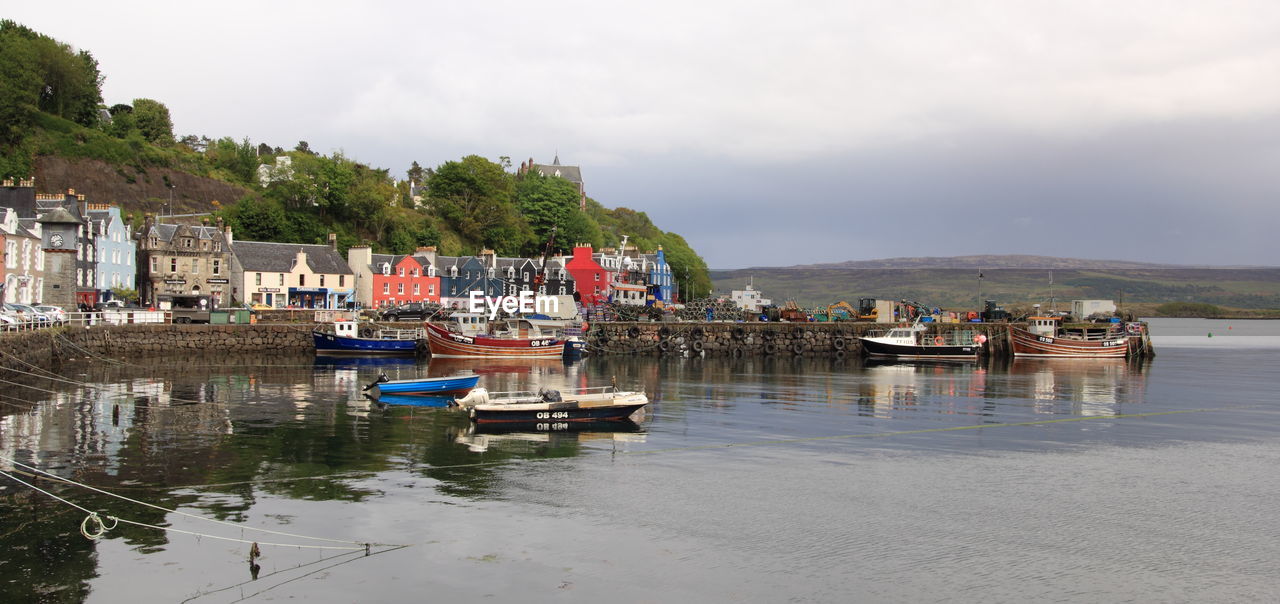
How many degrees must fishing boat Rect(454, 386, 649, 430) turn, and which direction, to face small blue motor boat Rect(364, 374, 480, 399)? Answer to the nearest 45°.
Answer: approximately 135° to its left

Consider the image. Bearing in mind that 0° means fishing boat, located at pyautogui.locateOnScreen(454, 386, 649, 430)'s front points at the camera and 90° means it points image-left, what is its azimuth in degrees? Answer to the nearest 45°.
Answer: approximately 270°
